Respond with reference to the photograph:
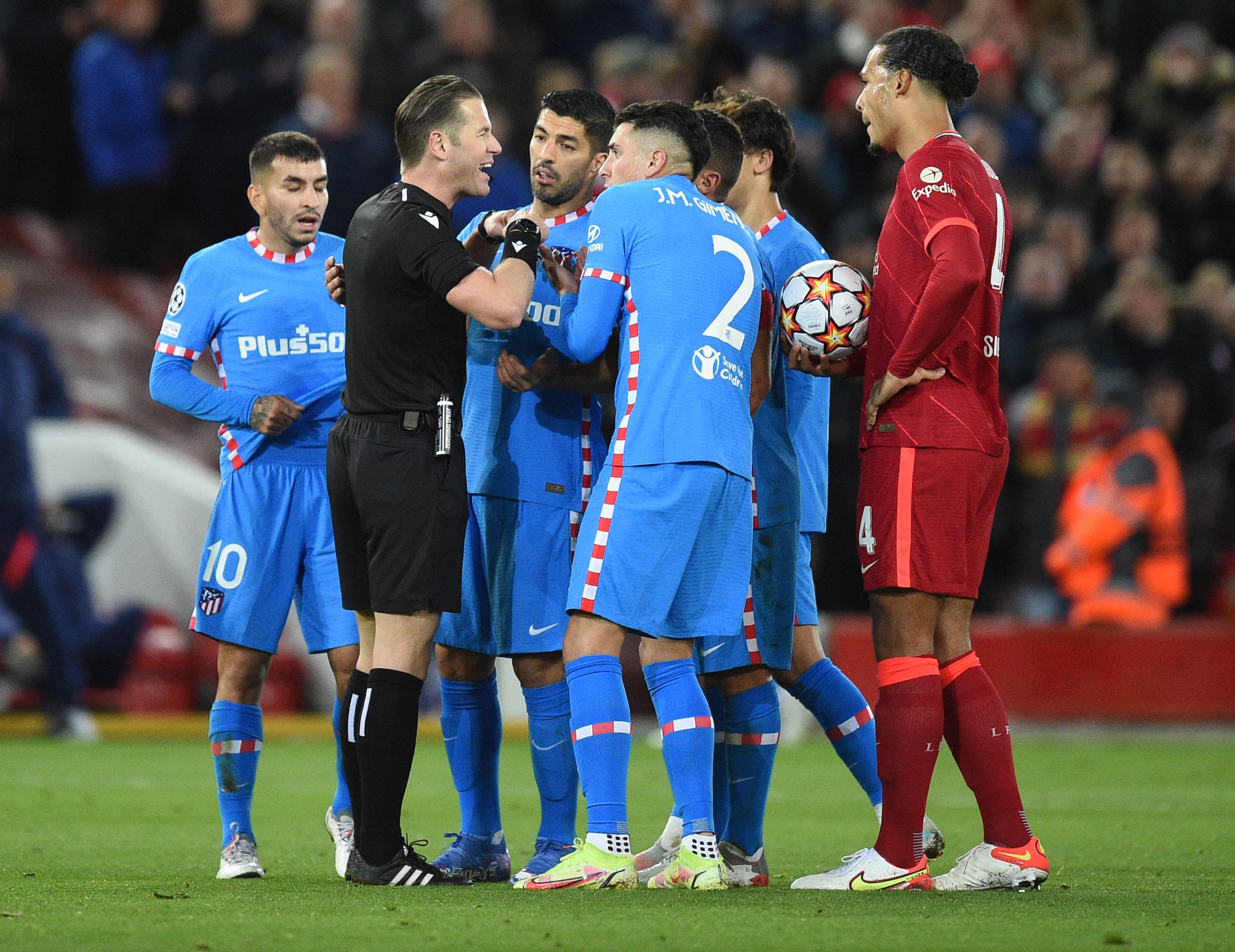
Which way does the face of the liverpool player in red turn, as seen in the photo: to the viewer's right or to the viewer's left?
to the viewer's left

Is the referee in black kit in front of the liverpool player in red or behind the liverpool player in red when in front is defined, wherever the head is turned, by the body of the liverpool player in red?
in front

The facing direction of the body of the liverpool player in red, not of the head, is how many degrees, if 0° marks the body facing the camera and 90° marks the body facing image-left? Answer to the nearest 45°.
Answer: approximately 90°

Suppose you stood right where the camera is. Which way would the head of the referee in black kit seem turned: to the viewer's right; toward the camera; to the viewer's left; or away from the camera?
to the viewer's right
